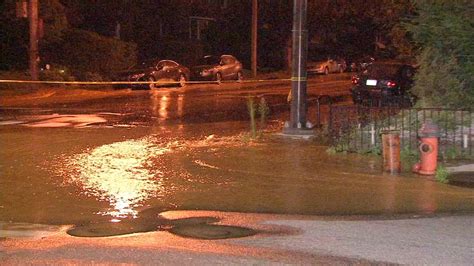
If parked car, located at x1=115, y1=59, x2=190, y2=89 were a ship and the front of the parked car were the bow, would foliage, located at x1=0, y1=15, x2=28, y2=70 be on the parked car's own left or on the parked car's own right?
on the parked car's own right

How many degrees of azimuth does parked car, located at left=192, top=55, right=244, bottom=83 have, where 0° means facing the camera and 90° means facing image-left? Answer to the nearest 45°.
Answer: approximately 45°

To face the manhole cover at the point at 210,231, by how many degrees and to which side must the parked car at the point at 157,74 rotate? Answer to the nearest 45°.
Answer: approximately 45° to its left
